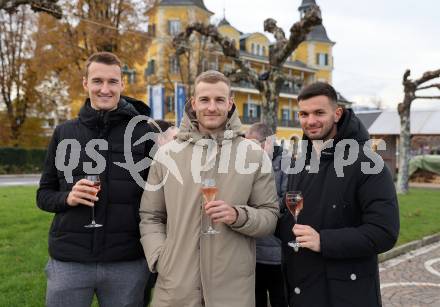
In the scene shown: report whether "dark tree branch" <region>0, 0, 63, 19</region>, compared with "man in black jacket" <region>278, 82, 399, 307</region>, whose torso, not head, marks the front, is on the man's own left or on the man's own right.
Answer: on the man's own right

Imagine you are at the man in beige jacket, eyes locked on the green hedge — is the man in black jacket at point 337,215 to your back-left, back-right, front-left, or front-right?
back-right

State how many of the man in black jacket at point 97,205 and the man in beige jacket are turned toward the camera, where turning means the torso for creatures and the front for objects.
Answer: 2

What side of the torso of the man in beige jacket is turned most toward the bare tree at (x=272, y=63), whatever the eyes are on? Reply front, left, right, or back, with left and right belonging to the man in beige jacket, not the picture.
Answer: back

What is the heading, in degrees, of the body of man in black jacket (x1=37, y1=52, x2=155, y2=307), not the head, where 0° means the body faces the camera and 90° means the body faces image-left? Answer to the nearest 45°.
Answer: approximately 0°

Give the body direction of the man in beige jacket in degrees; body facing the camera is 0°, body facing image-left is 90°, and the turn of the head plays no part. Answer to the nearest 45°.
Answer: approximately 0°

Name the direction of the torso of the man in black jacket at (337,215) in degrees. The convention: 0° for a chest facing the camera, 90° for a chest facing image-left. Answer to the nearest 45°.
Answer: approximately 45°

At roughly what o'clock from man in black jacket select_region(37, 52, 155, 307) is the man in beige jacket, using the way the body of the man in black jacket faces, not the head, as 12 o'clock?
The man in beige jacket is roughly at 10 o'clock from the man in black jacket.

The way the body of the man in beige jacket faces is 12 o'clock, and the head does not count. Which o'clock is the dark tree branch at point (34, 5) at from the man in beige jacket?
The dark tree branch is roughly at 5 o'clock from the man in beige jacket.
